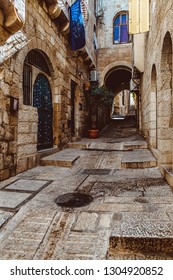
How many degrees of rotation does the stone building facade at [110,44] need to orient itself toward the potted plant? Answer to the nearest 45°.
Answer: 0° — it already faces it

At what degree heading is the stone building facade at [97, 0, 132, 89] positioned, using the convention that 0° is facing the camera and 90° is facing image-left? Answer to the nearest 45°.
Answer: approximately 0°
